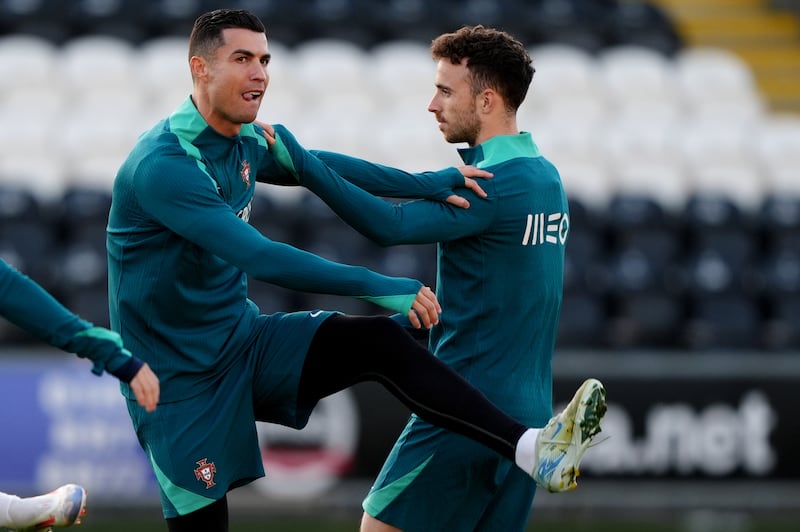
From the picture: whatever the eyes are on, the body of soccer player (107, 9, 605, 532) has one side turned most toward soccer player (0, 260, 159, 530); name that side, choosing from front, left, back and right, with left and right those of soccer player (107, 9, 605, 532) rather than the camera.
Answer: right

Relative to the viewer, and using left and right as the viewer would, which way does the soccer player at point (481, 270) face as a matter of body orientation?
facing away from the viewer and to the left of the viewer

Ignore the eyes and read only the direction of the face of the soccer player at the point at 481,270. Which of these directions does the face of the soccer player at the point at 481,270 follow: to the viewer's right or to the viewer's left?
to the viewer's left

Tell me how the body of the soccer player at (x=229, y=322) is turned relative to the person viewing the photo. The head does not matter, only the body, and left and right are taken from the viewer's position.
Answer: facing the viewer and to the right of the viewer

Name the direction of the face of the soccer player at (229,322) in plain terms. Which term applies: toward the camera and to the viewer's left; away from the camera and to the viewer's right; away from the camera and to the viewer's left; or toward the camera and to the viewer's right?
toward the camera and to the viewer's right
